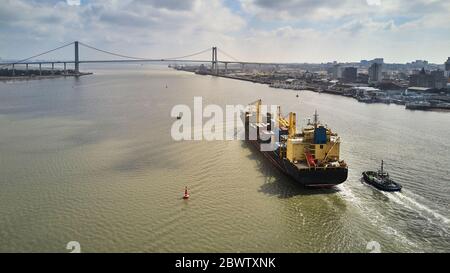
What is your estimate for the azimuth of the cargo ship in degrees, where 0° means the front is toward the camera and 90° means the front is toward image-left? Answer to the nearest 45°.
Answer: approximately 135°
